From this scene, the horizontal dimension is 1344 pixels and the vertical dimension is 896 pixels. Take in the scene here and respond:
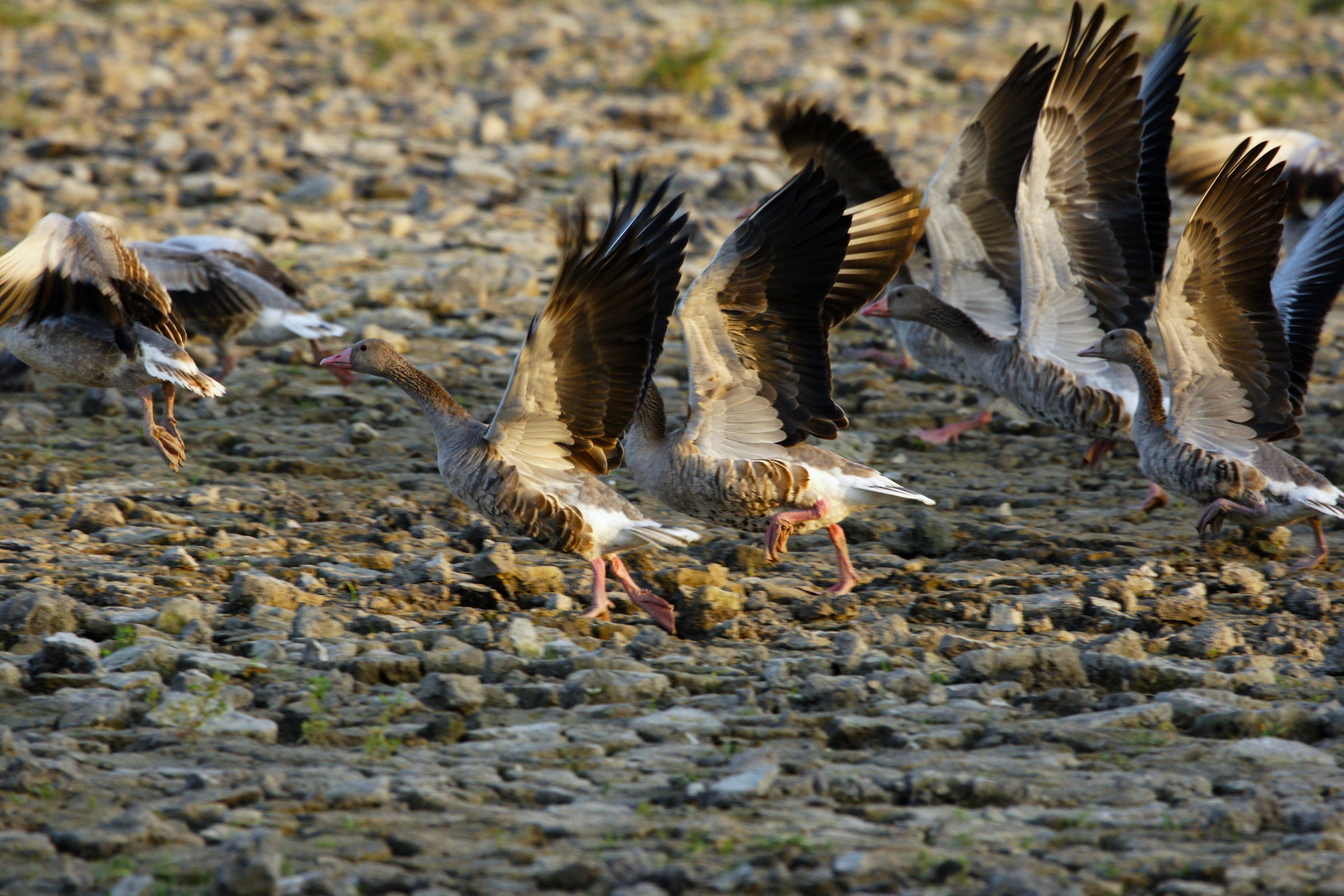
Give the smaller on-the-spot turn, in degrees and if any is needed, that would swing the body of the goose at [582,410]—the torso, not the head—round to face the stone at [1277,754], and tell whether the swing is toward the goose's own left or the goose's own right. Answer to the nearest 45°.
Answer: approximately 135° to the goose's own left

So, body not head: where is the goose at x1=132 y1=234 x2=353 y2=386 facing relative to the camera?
to the viewer's left

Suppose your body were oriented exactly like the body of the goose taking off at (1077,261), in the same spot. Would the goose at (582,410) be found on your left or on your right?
on your left

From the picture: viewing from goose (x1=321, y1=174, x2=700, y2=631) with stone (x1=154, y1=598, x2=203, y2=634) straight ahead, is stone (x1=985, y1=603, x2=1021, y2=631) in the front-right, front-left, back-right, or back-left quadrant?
back-left

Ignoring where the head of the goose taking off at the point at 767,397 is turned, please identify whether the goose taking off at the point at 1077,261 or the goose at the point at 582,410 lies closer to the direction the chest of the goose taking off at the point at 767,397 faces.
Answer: the goose

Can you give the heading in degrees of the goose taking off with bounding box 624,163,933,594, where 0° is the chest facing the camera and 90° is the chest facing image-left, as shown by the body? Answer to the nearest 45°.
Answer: approximately 90°

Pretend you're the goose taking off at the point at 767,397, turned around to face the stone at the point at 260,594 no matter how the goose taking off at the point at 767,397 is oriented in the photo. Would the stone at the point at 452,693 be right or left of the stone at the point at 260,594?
left

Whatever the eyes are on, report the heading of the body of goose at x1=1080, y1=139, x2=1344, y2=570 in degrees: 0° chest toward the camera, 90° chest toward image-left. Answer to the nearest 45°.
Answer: approximately 90°

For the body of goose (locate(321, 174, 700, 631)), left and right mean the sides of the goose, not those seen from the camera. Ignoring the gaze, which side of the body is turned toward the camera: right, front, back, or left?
left
